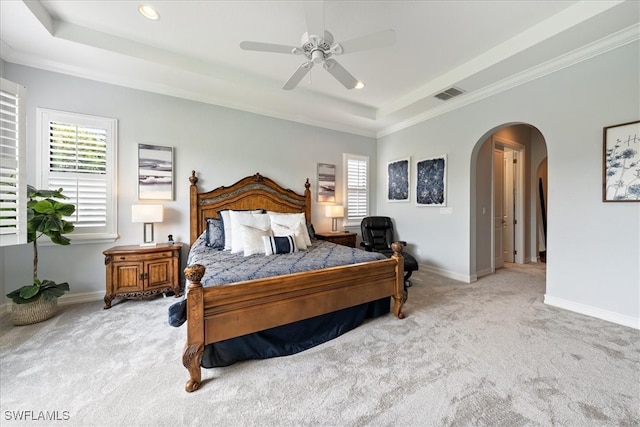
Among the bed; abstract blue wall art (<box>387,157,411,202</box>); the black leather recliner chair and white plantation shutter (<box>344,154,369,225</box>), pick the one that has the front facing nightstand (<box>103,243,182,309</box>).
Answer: the abstract blue wall art

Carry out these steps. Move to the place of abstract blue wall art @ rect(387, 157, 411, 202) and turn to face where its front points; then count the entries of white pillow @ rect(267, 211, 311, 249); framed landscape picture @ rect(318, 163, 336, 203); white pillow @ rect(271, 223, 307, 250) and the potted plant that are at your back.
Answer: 0

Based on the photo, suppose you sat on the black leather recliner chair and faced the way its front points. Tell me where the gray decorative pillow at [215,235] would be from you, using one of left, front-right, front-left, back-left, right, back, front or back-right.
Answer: right

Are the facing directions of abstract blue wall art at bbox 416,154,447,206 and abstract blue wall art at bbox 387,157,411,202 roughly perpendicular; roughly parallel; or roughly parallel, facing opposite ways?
roughly parallel

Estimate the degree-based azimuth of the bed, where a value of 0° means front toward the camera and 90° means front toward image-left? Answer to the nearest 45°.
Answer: approximately 315°

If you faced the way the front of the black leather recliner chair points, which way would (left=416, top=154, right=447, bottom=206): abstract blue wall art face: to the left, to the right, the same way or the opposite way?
to the right

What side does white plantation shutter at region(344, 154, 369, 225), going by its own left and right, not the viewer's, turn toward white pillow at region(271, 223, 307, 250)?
right

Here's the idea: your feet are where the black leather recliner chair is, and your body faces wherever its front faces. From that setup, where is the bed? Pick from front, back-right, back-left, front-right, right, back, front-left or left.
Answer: front-right

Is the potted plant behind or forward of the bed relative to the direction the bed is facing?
behind

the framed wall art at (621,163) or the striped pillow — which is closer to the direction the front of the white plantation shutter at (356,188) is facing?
the framed wall art

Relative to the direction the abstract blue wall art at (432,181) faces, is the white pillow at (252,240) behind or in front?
in front

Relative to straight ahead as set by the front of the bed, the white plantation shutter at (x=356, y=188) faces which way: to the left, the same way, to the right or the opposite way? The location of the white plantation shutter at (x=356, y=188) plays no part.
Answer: the same way

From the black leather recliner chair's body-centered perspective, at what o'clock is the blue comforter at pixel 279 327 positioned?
The blue comforter is roughly at 2 o'clock from the black leather recliner chair.

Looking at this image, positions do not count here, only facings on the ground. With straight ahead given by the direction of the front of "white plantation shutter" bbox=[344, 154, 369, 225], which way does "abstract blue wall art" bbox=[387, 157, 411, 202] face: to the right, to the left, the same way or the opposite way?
to the right

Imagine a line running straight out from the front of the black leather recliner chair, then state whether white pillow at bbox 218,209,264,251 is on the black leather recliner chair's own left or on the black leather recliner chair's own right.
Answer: on the black leather recliner chair's own right

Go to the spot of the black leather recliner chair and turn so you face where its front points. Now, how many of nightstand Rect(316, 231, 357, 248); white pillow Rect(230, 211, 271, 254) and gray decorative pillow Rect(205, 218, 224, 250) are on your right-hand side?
3

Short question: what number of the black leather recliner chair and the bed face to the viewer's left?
0

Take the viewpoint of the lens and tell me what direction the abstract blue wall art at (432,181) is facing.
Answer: facing the viewer and to the left of the viewer

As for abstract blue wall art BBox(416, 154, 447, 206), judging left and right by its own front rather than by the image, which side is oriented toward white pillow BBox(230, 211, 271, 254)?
front

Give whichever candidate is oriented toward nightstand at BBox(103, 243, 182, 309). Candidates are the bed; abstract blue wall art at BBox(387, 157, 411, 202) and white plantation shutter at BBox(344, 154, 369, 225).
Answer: the abstract blue wall art

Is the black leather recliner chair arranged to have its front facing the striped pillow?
no

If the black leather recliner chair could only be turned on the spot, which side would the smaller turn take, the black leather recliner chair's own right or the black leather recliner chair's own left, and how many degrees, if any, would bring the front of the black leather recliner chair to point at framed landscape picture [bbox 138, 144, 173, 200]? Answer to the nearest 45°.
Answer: approximately 90° to the black leather recliner chair's own right
